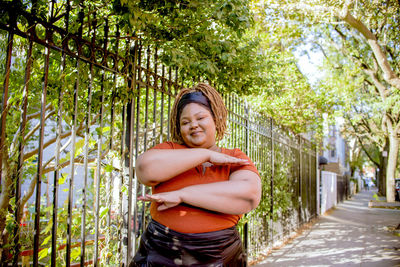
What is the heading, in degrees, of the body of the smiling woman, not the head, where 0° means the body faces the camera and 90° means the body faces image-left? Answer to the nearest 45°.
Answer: approximately 0°

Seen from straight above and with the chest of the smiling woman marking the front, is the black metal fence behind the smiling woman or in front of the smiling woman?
behind

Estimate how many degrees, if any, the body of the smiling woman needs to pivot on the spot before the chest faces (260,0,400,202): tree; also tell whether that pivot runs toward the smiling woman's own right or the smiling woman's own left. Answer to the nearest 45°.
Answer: approximately 135° to the smiling woman's own left
